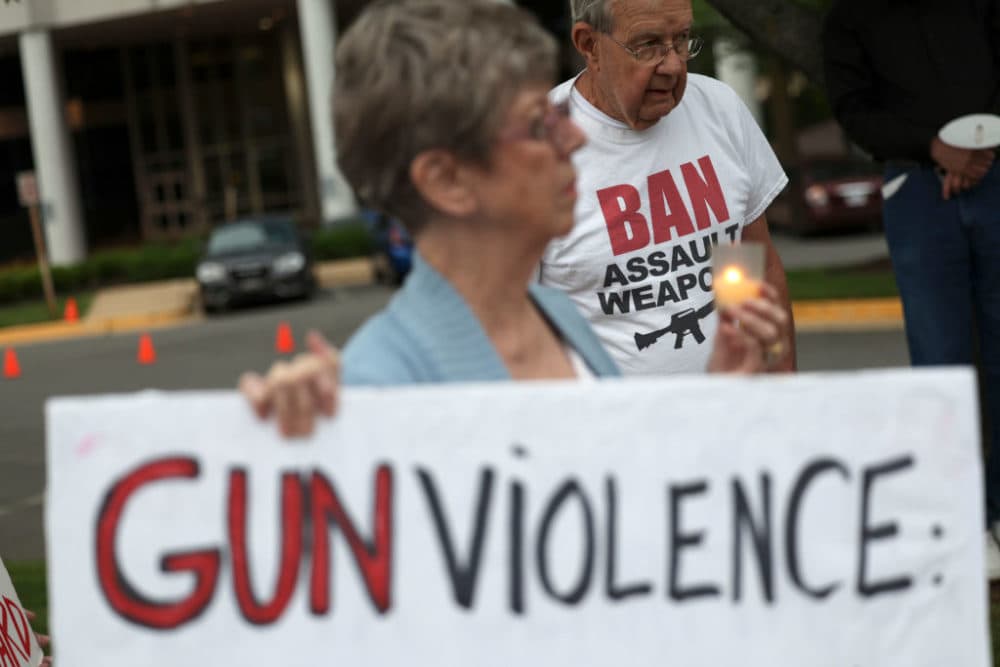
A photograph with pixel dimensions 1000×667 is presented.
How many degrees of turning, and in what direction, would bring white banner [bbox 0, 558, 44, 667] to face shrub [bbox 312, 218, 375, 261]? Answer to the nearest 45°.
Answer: approximately 180°

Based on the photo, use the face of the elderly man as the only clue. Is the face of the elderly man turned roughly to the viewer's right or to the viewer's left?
to the viewer's right

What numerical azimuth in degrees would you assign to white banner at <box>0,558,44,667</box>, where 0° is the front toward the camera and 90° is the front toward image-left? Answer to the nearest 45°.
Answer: approximately 0°

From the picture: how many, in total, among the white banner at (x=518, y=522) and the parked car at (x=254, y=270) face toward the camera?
2

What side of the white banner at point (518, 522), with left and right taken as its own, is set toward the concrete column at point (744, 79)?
back

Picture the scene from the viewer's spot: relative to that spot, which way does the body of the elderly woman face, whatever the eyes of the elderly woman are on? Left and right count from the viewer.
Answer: facing the viewer and to the right of the viewer

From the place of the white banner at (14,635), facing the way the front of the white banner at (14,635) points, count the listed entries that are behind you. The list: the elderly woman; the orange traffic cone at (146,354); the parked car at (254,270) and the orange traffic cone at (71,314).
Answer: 3

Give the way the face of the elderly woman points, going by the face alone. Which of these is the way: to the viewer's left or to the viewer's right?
to the viewer's right

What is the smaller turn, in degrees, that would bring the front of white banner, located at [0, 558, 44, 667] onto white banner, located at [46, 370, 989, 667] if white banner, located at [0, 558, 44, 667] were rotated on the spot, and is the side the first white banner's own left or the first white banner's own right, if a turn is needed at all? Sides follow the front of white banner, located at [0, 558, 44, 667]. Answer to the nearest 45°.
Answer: approximately 45° to the first white banner's own left

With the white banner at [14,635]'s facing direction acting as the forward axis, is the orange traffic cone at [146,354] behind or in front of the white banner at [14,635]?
behind

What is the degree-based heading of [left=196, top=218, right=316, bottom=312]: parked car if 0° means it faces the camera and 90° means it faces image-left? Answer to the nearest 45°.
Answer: approximately 0°
